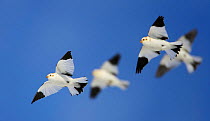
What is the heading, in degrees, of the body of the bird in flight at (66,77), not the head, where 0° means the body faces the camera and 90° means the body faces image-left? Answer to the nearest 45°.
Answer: approximately 90°

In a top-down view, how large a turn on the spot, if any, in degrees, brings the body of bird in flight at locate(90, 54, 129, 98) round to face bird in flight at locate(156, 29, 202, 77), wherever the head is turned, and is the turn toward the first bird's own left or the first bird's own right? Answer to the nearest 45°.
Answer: approximately 135° to the first bird's own right

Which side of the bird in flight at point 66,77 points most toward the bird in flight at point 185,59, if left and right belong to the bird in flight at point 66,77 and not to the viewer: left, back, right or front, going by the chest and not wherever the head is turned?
back

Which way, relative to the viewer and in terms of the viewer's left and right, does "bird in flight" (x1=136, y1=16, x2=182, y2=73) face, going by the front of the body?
facing to the left of the viewer

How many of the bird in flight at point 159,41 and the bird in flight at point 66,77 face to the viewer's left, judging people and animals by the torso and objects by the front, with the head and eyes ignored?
2

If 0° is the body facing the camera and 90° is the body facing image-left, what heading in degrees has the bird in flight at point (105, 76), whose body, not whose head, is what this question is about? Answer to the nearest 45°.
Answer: approximately 90°
